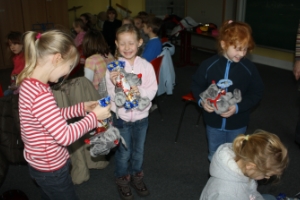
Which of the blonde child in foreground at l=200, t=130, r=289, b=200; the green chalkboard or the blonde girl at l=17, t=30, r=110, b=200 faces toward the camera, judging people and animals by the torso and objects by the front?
the green chalkboard

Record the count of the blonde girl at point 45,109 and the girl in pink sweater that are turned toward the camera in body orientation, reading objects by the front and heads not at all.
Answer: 1

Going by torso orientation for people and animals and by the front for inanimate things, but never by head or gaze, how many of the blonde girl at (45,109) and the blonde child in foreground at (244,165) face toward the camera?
0

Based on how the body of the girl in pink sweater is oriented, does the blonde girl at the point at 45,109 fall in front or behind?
in front

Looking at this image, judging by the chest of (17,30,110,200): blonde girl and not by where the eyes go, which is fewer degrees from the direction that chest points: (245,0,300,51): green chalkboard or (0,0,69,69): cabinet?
the green chalkboard

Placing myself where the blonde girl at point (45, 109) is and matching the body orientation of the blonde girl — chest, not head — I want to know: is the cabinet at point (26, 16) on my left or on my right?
on my left

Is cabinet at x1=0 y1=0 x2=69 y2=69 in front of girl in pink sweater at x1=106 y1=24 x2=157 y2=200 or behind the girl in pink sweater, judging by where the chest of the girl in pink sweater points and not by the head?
behind

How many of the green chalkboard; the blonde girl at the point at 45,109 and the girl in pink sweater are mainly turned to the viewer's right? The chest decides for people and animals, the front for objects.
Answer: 1

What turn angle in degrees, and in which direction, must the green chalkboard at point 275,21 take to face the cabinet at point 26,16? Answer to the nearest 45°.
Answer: approximately 90° to its right

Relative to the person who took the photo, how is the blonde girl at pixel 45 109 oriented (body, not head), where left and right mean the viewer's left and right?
facing to the right of the viewer

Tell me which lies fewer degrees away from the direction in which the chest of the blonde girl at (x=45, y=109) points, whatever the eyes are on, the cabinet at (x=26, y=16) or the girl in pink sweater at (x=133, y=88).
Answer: the girl in pink sweater
